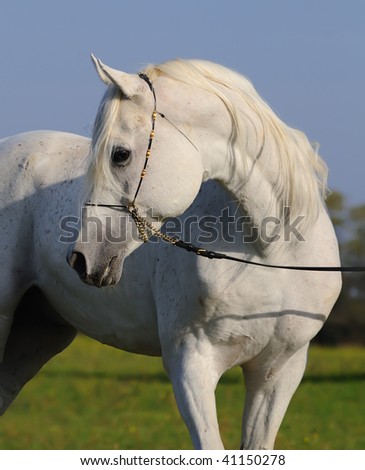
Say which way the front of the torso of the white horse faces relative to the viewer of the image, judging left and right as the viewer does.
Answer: facing the viewer and to the right of the viewer
